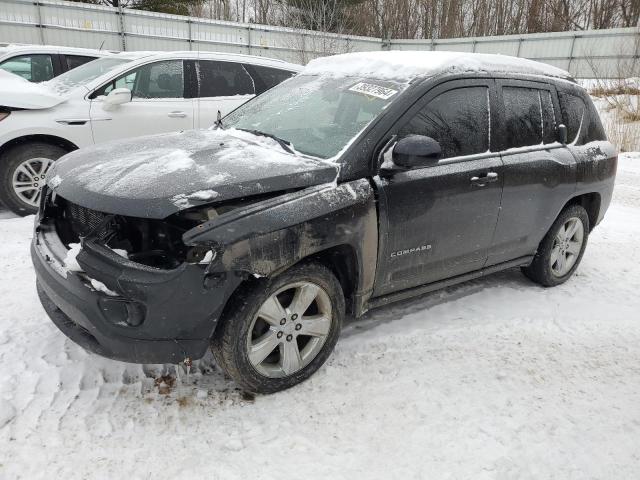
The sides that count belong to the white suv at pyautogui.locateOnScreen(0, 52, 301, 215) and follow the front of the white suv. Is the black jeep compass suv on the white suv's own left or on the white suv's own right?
on the white suv's own left

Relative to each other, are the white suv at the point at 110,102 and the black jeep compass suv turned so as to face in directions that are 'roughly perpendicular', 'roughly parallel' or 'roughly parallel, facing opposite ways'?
roughly parallel

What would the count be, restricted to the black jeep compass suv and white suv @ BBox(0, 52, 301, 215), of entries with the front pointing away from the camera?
0

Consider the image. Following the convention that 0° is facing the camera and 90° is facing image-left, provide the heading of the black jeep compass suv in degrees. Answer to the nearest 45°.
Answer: approximately 45°

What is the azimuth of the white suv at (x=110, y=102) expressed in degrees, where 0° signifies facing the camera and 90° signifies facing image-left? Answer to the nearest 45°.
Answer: approximately 45°

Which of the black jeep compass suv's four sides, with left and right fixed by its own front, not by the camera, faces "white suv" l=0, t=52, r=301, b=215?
right
